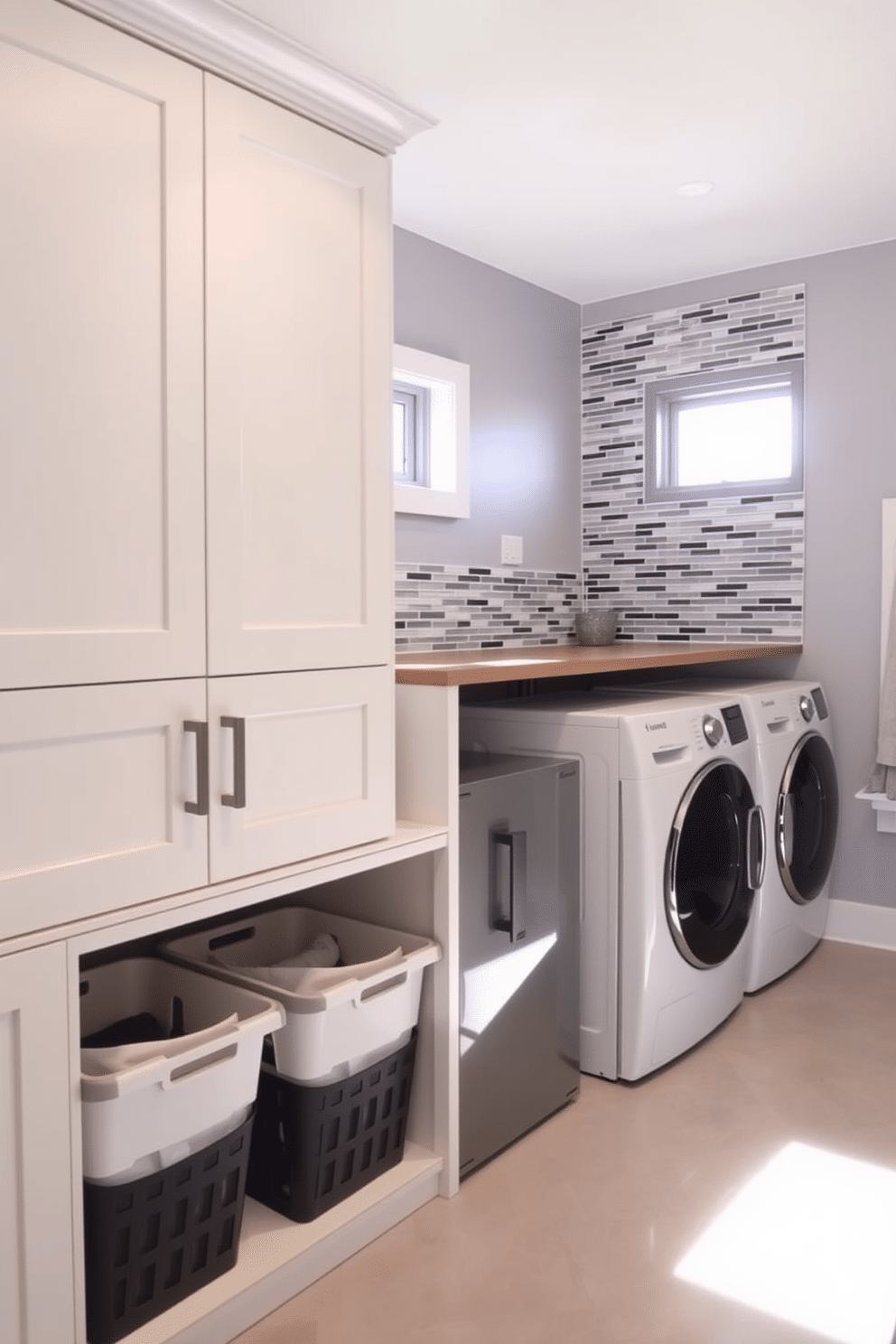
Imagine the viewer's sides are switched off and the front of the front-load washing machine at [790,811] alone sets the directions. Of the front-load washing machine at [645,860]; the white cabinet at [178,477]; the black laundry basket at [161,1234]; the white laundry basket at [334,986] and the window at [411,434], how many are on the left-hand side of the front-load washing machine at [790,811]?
0

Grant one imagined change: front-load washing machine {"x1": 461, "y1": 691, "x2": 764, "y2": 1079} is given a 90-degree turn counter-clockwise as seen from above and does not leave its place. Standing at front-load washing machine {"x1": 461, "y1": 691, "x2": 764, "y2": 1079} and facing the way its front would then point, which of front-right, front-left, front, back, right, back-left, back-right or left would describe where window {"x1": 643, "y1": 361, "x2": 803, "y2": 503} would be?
front-left

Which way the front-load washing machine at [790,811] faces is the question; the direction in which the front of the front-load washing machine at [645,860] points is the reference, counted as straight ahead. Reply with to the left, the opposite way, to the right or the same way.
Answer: the same way

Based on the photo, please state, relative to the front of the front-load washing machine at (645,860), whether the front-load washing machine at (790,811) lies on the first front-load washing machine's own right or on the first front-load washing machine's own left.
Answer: on the first front-load washing machine's own left

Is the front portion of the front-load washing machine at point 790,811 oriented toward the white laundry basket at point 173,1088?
no

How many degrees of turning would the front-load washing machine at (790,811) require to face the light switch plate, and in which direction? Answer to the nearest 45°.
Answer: approximately 135° to its right

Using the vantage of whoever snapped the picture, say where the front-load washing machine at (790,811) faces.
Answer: facing the viewer and to the right of the viewer

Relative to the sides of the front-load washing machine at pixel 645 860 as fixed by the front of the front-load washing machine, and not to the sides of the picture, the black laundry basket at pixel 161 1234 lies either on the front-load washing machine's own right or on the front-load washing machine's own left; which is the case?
on the front-load washing machine's own right

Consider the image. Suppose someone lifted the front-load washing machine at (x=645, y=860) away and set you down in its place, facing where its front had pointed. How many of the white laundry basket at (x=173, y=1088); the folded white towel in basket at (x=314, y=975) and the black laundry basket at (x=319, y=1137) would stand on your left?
0

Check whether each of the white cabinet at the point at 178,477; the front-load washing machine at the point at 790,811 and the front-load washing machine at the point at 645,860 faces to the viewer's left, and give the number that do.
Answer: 0

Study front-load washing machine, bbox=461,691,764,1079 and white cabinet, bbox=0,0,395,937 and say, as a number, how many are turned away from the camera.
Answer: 0

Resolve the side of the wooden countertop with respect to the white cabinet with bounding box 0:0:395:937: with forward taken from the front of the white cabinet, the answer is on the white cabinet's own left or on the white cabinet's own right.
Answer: on the white cabinet's own left

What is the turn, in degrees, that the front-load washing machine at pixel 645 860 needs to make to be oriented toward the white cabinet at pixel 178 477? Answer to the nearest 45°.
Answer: approximately 90° to its right

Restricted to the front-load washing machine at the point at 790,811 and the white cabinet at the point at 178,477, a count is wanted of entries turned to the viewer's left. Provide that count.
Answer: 0

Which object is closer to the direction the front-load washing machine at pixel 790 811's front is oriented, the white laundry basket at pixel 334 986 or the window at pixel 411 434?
the white laundry basket
